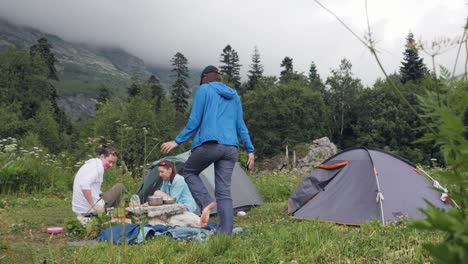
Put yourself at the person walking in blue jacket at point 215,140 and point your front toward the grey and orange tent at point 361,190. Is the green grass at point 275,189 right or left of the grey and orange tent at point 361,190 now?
left

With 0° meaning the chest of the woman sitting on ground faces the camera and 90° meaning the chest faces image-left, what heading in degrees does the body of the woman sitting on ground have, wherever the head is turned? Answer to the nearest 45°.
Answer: approximately 90°

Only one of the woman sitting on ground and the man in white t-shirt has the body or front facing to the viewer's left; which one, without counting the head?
the woman sitting on ground

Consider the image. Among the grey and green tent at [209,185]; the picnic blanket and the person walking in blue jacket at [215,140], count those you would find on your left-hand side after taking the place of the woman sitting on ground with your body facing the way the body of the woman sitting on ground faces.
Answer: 2

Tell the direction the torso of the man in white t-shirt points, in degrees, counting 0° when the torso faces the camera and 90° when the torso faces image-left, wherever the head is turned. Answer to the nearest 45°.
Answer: approximately 270°

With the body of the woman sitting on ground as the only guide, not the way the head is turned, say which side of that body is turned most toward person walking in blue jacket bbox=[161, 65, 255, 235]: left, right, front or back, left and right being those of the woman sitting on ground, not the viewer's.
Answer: left

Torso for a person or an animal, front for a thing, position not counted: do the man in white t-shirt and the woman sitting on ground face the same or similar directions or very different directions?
very different directions

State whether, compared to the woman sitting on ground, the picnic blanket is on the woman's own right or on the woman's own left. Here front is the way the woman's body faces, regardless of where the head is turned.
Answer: on the woman's own left

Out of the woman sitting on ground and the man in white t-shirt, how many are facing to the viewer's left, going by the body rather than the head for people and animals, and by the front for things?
1
